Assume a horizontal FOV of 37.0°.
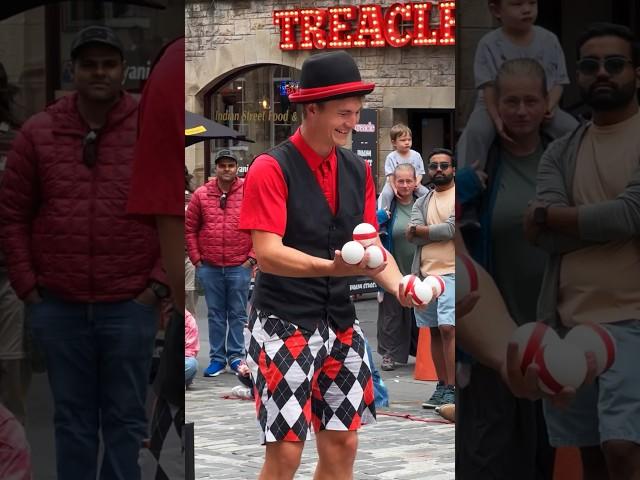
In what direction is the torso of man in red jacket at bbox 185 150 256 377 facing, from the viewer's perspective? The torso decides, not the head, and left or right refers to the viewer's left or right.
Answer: facing the viewer
